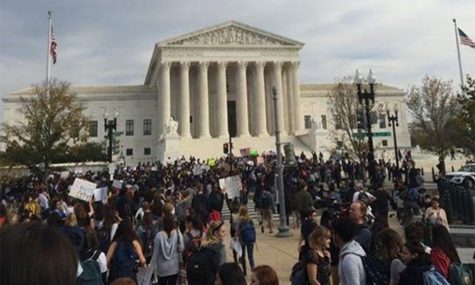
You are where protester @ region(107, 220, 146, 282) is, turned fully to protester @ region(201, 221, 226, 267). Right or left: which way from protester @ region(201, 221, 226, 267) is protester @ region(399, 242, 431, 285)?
right

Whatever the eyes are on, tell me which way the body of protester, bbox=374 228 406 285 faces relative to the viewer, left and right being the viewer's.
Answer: facing away from the viewer

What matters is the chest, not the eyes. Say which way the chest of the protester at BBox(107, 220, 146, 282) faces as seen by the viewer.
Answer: away from the camera

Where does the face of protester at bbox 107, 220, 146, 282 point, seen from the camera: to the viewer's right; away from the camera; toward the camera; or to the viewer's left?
away from the camera

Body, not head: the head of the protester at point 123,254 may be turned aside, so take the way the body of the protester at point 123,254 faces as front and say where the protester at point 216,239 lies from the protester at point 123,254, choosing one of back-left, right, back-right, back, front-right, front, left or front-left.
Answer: right

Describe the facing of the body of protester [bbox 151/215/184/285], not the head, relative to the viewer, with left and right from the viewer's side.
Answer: facing away from the viewer

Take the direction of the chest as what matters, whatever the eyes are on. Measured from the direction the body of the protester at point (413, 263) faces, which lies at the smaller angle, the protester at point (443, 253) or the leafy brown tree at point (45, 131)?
the leafy brown tree

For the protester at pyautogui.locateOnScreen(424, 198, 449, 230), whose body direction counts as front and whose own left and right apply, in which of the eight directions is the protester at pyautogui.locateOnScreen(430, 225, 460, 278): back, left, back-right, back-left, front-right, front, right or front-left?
front

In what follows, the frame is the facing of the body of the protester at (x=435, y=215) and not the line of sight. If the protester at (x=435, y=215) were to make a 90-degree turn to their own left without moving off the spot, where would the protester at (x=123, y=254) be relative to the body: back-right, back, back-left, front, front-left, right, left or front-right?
back-right

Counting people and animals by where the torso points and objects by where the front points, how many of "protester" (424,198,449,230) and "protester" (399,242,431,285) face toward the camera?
1

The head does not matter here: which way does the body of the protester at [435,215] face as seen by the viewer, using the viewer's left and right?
facing the viewer
